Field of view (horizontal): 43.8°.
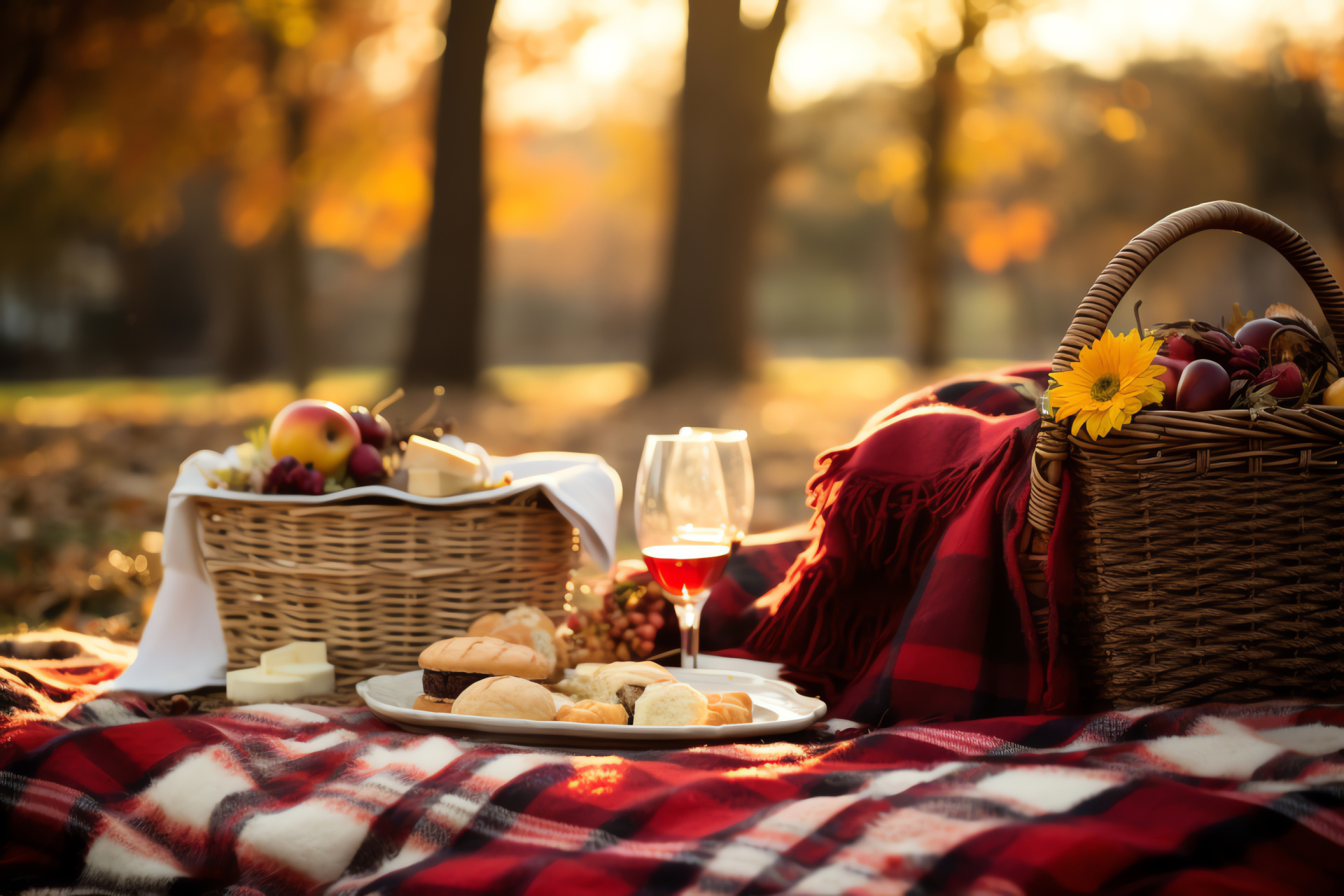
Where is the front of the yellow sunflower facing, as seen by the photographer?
facing the viewer

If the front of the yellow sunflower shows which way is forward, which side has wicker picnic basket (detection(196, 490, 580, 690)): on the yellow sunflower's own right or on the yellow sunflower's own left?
on the yellow sunflower's own right

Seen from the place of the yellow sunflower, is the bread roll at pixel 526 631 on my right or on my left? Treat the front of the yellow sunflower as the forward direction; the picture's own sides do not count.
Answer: on my right

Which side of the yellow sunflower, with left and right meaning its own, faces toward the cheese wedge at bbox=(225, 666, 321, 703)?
right

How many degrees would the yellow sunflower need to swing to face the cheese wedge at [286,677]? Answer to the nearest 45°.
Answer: approximately 90° to its right

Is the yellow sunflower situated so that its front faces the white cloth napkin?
no

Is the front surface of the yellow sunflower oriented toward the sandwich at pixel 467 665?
no

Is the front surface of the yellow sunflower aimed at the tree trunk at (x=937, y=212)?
no

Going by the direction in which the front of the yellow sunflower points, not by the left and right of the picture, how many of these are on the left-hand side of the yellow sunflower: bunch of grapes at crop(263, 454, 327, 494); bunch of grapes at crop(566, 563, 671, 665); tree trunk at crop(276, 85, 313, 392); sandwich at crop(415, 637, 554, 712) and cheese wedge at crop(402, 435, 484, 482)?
0

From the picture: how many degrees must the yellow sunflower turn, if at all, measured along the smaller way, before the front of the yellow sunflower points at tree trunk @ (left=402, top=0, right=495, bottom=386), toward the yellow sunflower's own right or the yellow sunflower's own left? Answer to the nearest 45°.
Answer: approximately 135° to the yellow sunflower's own right

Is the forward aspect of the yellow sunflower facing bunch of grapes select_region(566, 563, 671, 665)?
no

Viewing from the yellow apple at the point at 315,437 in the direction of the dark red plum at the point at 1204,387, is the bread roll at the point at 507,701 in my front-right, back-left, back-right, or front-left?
front-right
